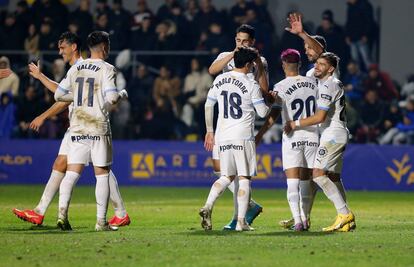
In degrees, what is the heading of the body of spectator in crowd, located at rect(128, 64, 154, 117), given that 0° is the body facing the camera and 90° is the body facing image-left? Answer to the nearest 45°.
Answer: approximately 0°

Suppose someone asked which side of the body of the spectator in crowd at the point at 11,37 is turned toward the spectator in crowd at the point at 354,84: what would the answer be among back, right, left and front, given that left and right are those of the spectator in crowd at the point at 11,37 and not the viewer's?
left
